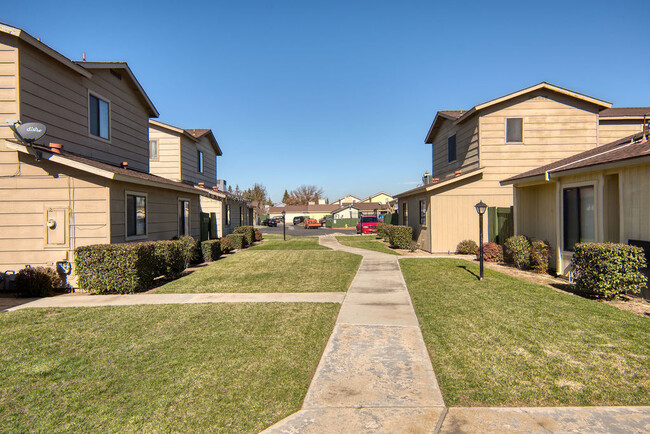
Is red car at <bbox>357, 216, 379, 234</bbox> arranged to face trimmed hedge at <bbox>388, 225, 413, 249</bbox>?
yes

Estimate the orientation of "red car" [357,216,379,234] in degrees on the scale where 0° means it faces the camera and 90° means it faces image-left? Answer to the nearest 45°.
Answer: approximately 0°

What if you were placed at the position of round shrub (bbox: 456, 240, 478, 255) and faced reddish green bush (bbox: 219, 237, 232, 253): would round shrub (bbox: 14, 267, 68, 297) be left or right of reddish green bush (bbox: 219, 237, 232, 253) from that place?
left

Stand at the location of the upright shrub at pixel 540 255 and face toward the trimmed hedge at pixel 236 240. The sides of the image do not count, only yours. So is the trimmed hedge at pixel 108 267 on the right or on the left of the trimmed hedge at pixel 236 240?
left

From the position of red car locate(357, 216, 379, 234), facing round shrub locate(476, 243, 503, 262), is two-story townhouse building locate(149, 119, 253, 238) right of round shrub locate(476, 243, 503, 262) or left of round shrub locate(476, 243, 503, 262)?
right

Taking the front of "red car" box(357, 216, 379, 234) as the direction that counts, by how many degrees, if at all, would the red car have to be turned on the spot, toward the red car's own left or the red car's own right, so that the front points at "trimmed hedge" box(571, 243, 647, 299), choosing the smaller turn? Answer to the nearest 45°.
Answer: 0° — it already faces it
